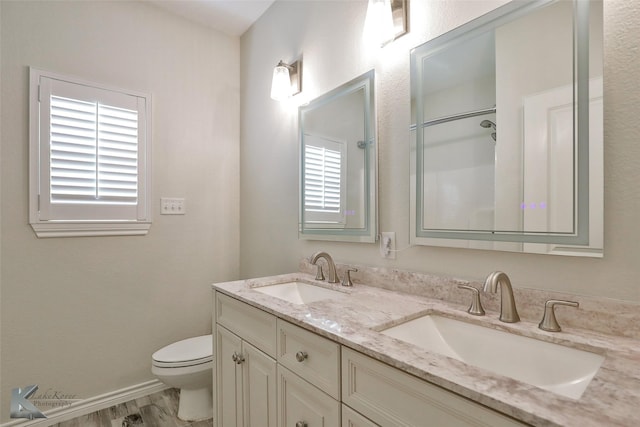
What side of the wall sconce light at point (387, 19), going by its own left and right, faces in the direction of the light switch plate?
right

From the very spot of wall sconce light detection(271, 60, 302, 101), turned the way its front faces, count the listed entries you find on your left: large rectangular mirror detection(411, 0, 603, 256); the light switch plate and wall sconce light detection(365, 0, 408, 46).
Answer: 2

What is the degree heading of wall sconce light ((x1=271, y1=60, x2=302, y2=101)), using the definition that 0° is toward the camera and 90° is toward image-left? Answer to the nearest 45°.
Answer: approximately 45°

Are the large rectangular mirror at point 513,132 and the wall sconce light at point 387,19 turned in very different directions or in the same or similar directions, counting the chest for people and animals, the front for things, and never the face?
same or similar directions

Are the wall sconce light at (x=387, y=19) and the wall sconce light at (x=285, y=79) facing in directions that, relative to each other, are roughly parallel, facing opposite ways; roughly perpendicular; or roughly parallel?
roughly parallel

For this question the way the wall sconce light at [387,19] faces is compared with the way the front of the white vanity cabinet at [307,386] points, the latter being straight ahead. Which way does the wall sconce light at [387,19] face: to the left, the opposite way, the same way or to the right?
the same way

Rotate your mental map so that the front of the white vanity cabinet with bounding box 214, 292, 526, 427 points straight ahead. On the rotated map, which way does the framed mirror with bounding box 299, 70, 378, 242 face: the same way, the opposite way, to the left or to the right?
the same way

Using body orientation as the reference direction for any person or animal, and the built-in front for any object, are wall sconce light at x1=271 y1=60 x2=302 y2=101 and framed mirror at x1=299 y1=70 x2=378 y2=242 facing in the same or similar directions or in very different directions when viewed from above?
same or similar directions

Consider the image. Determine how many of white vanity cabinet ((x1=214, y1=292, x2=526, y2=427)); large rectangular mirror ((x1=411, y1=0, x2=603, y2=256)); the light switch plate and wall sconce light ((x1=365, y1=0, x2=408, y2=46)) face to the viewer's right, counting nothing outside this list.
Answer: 0

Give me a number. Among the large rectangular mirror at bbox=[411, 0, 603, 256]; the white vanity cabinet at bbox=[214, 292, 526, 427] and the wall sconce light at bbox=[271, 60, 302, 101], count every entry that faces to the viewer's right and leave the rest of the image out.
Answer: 0

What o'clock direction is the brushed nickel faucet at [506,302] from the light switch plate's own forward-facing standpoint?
The brushed nickel faucet is roughly at 11 o'clock from the light switch plate.

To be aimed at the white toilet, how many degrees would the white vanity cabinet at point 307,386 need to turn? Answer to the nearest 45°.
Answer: approximately 90° to its right

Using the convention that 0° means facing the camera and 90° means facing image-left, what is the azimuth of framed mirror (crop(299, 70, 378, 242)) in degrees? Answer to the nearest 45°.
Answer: approximately 45°

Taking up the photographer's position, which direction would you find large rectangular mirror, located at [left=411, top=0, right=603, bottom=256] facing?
facing the viewer and to the left of the viewer

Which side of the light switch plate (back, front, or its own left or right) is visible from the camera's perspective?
front

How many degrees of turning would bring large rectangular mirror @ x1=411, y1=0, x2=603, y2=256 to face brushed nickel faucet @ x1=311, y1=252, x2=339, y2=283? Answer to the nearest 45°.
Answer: approximately 45° to its right
